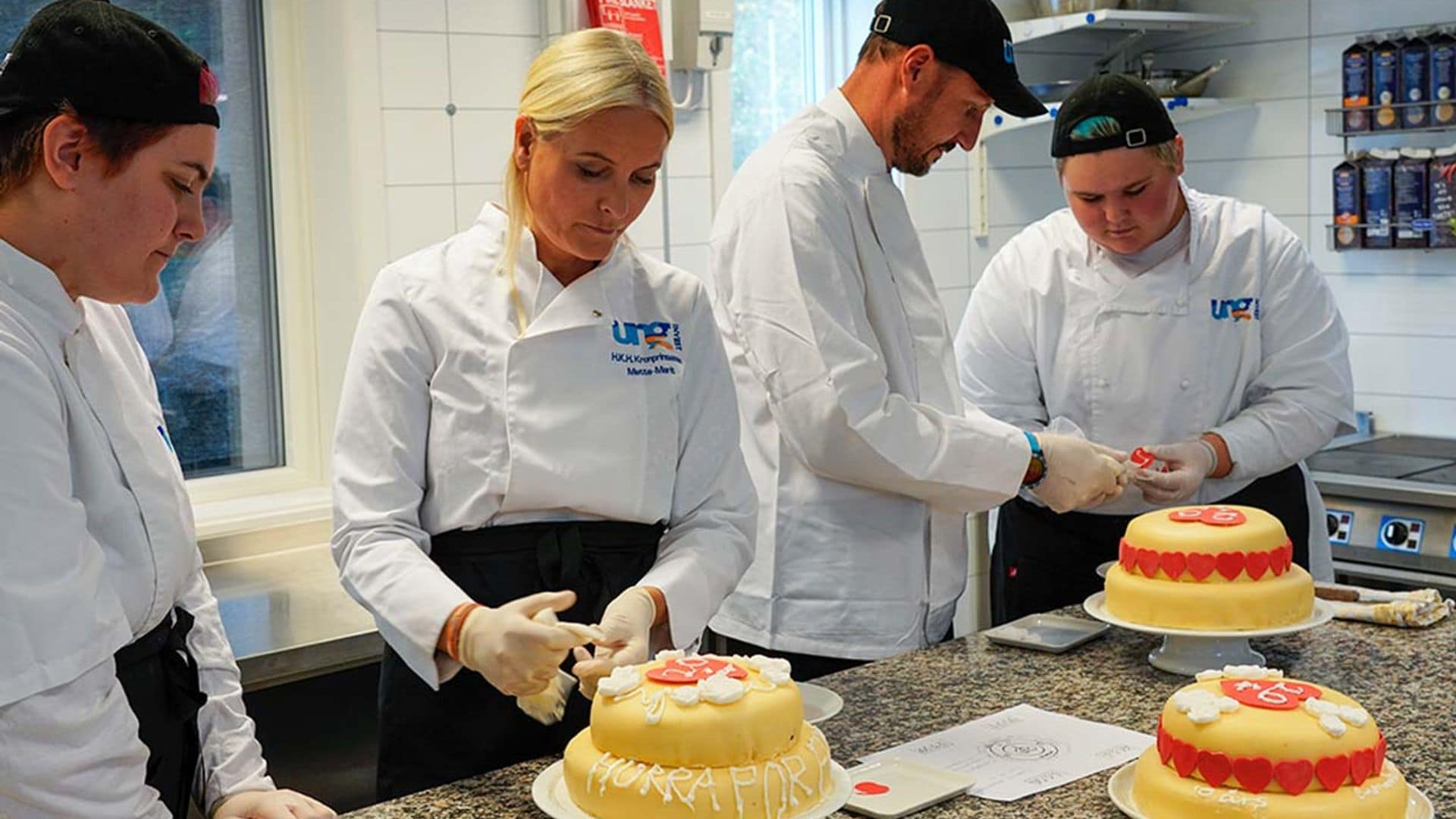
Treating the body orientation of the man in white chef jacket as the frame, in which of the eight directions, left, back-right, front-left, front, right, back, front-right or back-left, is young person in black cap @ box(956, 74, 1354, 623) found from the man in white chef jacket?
front-left

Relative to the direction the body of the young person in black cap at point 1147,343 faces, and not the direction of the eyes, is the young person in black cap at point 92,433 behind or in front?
in front

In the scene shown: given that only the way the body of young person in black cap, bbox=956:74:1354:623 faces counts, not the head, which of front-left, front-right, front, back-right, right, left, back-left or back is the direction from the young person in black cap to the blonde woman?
front-right

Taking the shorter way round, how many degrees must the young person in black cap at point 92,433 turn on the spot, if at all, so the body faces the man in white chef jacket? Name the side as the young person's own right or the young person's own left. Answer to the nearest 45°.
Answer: approximately 90° to the young person's own left

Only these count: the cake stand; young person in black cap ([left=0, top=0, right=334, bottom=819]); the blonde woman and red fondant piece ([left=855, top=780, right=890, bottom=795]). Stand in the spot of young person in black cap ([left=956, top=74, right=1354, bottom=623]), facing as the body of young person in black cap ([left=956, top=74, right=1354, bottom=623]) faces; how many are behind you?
0

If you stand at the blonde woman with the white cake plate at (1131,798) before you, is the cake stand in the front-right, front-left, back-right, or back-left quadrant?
front-left

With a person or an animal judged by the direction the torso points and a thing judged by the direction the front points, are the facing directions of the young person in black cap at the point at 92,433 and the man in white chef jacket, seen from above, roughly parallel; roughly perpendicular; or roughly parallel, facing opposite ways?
roughly parallel

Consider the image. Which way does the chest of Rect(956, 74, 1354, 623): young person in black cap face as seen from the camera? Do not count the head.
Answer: toward the camera

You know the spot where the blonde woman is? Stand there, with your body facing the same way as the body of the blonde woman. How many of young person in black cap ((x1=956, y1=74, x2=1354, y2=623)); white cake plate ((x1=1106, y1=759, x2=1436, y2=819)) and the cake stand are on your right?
0

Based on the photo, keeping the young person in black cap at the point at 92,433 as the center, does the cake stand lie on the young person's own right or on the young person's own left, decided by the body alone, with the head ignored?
on the young person's own left

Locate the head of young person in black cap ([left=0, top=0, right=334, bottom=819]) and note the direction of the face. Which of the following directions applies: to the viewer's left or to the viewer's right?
to the viewer's right

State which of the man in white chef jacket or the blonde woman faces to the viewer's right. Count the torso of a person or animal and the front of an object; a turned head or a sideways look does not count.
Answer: the man in white chef jacket

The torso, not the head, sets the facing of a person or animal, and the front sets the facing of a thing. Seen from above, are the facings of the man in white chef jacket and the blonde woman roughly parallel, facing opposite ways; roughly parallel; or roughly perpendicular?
roughly perpendicular

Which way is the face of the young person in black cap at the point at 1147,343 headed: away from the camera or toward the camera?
toward the camera

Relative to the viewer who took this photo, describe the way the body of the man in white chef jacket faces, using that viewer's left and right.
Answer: facing to the right of the viewer

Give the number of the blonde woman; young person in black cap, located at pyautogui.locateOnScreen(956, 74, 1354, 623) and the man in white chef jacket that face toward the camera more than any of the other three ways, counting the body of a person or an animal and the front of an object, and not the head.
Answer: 2

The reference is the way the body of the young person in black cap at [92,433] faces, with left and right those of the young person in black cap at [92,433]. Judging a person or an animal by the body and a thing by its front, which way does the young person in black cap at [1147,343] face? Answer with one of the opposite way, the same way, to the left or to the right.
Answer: to the right

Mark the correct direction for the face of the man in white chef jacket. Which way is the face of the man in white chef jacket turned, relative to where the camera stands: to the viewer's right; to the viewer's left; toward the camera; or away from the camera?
to the viewer's right

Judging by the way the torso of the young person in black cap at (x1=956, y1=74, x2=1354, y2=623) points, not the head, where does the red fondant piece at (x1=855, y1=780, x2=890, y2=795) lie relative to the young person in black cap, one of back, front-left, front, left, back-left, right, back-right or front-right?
front
